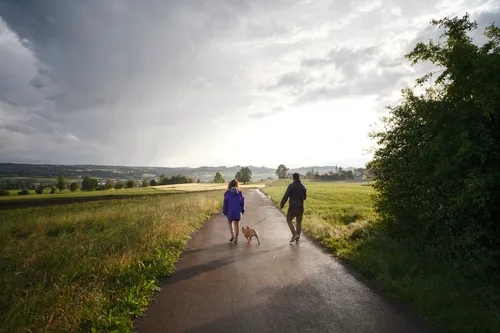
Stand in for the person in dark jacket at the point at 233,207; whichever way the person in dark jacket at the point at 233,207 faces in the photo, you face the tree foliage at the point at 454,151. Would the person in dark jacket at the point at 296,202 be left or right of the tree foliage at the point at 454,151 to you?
left

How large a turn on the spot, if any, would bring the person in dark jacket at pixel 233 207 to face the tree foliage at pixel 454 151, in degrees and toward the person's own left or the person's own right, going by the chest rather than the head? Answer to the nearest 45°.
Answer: approximately 135° to the person's own right

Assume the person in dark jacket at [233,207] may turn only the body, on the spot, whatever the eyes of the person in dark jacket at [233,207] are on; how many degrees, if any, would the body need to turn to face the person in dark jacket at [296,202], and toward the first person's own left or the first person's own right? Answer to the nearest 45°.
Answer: approximately 90° to the first person's own right

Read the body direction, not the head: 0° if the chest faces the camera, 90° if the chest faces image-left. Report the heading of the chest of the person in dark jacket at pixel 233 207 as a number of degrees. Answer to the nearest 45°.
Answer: approximately 180°
